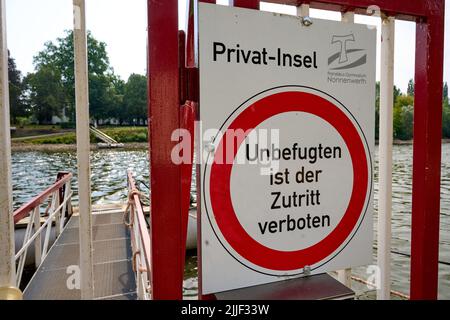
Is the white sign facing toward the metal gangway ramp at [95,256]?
no

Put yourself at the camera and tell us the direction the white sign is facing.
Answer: facing the viewer and to the right of the viewer
